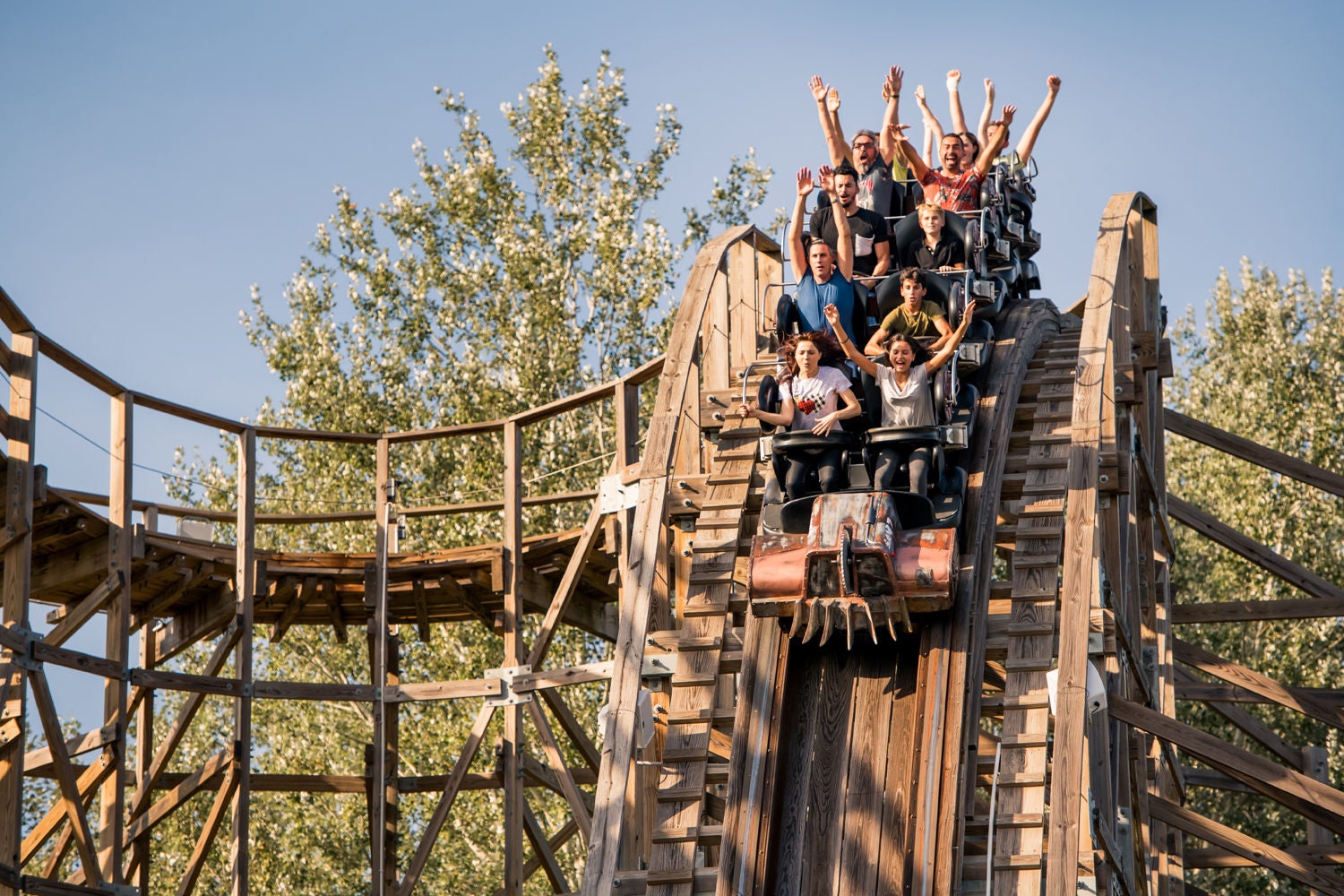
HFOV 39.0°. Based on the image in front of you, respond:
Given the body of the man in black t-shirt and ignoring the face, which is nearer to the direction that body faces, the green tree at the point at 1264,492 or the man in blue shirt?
the man in blue shirt

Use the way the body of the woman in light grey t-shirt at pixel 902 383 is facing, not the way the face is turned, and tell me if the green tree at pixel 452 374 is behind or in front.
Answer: behind

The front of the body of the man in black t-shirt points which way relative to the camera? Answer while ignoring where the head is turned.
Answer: toward the camera

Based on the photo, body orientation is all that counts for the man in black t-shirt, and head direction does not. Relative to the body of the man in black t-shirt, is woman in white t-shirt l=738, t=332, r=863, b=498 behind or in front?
in front

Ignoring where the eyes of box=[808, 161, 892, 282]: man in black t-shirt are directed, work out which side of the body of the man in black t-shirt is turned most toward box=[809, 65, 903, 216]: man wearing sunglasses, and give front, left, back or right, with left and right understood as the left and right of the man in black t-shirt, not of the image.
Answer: back

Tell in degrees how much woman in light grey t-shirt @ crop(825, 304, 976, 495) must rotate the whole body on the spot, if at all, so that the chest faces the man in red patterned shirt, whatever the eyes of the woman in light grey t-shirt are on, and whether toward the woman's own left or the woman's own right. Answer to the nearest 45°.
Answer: approximately 180°

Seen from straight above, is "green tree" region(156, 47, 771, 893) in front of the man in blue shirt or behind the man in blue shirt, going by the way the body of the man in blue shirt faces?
behind

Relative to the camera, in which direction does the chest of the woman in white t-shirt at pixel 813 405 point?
toward the camera

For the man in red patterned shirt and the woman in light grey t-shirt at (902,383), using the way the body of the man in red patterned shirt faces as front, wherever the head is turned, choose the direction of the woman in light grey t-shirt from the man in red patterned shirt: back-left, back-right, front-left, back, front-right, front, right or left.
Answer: front

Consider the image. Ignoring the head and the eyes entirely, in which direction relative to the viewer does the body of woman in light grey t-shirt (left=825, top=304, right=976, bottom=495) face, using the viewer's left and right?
facing the viewer
